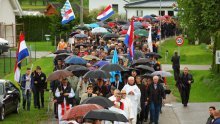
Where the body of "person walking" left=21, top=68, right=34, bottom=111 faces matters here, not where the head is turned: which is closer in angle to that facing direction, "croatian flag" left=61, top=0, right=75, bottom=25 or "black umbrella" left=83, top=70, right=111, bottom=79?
the black umbrella

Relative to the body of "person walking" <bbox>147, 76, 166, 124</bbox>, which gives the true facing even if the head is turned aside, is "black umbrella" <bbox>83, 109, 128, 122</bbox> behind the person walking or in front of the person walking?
in front

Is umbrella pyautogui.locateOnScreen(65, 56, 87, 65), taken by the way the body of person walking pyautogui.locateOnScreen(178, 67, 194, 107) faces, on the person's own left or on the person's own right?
on the person's own right

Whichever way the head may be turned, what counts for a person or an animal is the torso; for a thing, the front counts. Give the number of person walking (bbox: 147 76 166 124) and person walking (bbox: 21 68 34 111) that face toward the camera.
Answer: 2

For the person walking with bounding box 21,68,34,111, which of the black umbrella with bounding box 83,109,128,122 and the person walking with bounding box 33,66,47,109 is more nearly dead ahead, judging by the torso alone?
the black umbrella

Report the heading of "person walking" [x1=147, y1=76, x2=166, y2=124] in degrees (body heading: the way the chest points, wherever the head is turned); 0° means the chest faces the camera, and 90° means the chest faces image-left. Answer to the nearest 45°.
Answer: approximately 0°

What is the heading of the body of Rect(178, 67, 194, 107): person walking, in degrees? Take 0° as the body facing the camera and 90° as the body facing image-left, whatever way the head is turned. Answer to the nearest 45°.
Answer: approximately 0°
